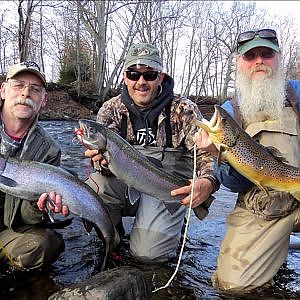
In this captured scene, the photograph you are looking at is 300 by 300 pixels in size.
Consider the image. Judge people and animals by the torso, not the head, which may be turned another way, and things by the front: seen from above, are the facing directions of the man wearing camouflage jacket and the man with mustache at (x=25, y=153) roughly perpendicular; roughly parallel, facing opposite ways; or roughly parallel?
roughly parallel

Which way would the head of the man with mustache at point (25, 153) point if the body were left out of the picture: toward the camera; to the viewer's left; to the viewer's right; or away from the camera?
toward the camera

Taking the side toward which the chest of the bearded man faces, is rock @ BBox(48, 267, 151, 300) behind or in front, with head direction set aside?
in front

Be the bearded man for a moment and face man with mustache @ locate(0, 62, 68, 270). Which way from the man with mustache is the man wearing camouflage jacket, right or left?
right

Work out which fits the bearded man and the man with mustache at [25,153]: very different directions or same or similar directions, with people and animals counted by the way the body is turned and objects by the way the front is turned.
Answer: same or similar directions

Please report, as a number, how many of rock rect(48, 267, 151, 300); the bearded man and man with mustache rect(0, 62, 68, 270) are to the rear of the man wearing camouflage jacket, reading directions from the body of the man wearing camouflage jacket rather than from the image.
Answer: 0

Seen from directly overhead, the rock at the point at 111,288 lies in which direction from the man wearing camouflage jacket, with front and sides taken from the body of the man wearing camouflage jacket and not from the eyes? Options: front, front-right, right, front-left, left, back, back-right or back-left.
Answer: front

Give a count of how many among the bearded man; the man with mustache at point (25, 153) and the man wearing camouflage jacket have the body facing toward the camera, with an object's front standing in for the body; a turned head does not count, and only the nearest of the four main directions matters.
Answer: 3

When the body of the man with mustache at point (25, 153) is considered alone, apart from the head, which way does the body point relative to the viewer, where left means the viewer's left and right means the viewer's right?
facing the viewer

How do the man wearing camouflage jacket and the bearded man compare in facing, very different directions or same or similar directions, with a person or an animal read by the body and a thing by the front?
same or similar directions

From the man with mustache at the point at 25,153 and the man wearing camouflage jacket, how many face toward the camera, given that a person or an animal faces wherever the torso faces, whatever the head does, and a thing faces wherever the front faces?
2

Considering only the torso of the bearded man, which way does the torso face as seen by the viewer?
toward the camera

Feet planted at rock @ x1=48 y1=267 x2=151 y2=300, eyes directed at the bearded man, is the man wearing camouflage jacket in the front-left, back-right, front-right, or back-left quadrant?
front-left

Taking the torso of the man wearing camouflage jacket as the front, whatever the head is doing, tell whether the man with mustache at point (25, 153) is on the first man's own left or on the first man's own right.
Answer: on the first man's own right

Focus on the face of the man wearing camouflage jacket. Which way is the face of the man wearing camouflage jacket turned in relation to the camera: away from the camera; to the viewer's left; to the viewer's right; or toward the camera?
toward the camera

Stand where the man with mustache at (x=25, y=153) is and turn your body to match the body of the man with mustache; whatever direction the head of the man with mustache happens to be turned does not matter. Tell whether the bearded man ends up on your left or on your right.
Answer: on your left

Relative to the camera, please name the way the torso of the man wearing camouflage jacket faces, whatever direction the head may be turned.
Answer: toward the camera

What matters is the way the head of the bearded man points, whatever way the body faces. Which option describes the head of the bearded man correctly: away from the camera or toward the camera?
toward the camera
